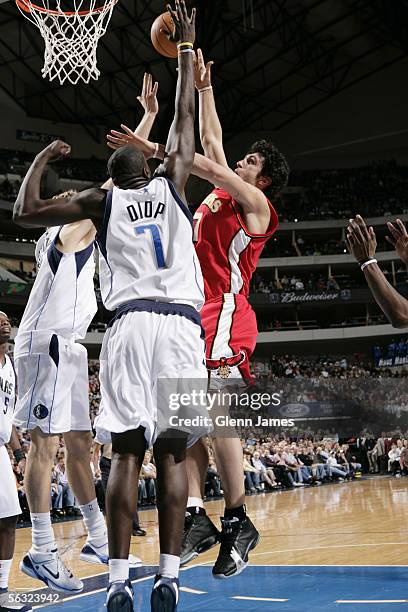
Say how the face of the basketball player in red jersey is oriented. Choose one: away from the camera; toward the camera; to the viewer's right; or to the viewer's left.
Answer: to the viewer's left

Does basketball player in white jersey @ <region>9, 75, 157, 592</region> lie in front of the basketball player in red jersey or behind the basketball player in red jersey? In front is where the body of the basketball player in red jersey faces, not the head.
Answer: in front

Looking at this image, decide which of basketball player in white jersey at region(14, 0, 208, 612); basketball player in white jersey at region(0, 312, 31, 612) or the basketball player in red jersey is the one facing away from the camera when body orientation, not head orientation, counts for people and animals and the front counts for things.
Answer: basketball player in white jersey at region(14, 0, 208, 612)

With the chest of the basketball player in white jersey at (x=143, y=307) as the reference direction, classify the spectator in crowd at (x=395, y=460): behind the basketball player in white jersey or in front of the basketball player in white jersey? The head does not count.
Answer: in front

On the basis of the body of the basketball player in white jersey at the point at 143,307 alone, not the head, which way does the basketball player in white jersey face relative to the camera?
away from the camera

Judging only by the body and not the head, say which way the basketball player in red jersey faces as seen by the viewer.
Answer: to the viewer's left

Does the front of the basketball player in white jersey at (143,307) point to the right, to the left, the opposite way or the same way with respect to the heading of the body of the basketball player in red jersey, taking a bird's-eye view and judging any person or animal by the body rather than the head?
to the right

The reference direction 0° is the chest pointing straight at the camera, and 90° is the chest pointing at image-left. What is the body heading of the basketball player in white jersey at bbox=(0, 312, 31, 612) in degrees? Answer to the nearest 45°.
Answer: approximately 315°

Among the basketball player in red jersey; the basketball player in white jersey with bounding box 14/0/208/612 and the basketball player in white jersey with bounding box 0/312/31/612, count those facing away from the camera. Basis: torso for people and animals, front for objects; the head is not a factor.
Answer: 1

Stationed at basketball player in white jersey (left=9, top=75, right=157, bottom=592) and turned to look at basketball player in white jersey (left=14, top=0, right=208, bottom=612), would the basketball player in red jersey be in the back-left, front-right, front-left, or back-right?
front-left

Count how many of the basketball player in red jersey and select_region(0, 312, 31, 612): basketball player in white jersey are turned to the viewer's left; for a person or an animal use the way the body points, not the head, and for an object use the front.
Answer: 1
